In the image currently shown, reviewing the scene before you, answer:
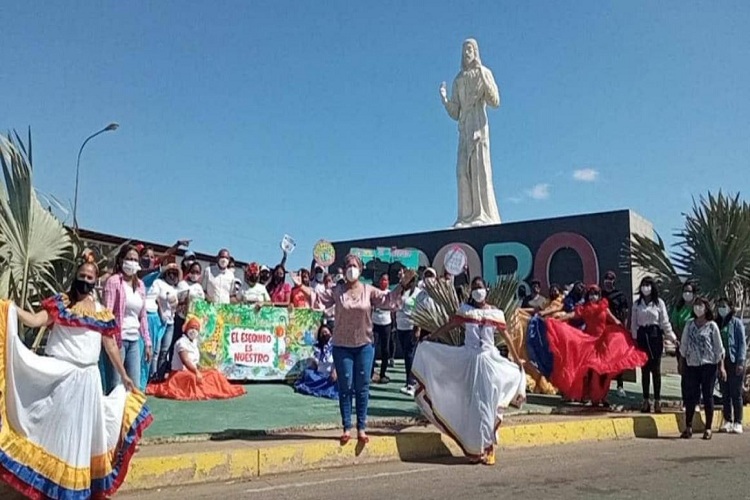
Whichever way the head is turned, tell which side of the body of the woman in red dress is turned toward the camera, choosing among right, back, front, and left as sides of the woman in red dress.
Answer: front

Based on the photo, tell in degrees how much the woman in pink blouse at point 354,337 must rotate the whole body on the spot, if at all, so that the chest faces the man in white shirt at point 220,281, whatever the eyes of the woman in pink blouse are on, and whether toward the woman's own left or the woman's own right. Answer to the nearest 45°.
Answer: approximately 135° to the woman's own right

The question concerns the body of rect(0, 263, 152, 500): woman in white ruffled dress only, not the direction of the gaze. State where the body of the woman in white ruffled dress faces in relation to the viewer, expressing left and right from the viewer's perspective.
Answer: facing the viewer

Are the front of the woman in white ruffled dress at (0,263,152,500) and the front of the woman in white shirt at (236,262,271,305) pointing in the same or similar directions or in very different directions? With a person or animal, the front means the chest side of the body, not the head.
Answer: same or similar directions

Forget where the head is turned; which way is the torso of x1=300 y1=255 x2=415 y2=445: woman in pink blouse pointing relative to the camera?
toward the camera

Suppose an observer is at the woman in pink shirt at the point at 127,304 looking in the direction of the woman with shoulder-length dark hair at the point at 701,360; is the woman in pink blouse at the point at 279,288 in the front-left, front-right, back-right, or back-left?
front-left

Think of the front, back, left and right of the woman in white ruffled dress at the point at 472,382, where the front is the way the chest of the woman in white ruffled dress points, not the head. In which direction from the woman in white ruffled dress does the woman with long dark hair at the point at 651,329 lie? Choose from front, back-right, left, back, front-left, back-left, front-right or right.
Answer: back-left

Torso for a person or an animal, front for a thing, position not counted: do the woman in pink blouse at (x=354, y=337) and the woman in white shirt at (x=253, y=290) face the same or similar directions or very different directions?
same or similar directions

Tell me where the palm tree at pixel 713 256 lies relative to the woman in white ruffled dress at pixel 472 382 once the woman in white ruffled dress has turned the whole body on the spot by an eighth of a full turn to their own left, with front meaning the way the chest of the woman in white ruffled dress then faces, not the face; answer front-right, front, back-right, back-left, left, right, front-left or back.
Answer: left

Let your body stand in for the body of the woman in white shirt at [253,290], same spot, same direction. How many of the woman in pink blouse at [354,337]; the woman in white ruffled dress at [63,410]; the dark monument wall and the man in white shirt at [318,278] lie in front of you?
2

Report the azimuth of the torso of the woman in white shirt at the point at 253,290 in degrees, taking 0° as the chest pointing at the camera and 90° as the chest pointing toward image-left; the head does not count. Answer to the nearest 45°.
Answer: approximately 0°

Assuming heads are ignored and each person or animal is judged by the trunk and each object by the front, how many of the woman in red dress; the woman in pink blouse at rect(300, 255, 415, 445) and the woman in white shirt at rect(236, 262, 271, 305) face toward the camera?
3

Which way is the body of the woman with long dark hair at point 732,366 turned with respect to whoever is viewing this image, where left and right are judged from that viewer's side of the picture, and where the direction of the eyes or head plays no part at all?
facing the viewer and to the left of the viewer

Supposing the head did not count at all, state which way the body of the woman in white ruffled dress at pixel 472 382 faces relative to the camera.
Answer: toward the camera

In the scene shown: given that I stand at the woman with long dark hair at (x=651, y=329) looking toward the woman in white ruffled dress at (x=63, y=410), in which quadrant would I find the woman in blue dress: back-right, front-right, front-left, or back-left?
front-right

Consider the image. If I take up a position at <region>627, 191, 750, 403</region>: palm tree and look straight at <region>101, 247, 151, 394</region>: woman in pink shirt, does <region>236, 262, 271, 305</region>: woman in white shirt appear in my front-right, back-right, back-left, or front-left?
front-right

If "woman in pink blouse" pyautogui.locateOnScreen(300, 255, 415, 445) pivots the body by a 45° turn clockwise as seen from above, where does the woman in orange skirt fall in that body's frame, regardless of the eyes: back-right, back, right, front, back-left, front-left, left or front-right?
right
